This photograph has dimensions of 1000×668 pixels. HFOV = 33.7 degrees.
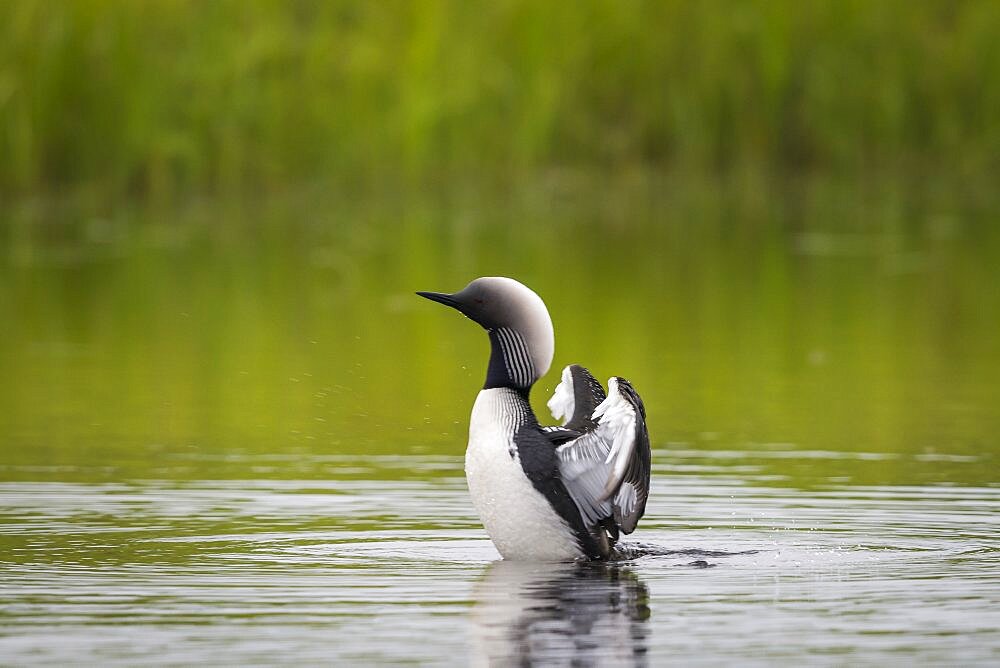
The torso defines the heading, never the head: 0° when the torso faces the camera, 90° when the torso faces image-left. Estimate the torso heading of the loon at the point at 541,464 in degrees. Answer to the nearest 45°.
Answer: approximately 90°
